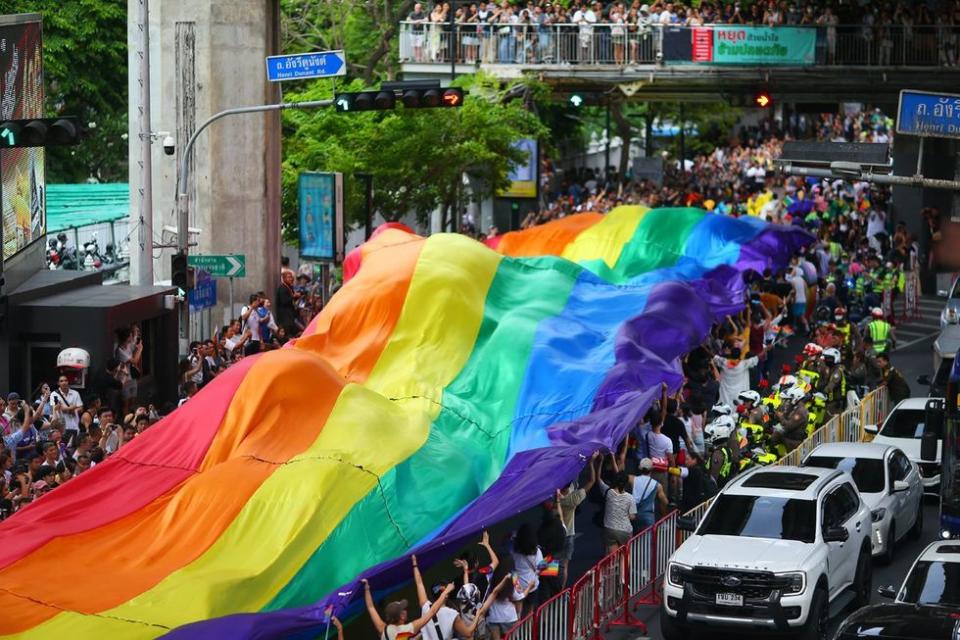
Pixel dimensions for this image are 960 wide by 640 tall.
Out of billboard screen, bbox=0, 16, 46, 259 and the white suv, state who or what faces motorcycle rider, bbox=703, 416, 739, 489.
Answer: the billboard screen

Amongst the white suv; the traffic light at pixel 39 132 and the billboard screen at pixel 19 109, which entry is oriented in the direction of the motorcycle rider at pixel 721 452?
the billboard screen

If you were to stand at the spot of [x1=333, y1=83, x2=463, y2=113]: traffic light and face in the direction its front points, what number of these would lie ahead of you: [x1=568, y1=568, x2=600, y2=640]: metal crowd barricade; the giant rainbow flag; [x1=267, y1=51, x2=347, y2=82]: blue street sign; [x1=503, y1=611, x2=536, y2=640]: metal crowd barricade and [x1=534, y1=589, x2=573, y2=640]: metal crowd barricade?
4

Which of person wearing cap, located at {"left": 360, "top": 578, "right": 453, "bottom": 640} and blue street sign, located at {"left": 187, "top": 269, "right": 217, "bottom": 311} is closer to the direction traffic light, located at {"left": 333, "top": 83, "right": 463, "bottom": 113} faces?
the person wearing cap

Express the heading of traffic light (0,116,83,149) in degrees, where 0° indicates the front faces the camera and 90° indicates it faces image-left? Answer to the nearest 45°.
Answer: approximately 0°

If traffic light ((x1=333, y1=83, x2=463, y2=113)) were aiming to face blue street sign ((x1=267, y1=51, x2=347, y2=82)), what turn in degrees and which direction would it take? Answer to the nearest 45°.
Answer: approximately 135° to its right

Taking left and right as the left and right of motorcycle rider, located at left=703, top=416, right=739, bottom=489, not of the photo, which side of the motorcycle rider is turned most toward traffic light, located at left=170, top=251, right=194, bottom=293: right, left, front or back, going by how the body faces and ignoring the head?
right

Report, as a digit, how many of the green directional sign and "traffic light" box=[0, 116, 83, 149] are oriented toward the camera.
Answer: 2

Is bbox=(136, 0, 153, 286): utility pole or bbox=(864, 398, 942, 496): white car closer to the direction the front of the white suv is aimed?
the utility pole

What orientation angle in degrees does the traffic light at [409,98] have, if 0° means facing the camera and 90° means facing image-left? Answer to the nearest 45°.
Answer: approximately 0°
